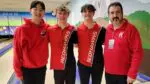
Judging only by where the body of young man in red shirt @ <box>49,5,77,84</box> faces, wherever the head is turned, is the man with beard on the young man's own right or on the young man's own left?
on the young man's own left

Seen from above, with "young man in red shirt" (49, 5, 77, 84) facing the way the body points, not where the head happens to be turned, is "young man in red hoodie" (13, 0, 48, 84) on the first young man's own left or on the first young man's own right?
on the first young man's own right

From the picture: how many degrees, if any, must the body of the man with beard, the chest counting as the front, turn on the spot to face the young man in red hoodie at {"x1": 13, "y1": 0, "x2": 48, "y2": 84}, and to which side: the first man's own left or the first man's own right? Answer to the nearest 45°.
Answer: approximately 45° to the first man's own right

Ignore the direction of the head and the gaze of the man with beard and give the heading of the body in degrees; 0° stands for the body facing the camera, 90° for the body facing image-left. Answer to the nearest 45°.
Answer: approximately 45°

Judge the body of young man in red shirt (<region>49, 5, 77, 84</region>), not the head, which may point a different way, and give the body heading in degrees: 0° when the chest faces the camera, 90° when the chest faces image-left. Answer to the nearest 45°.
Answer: approximately 0°
